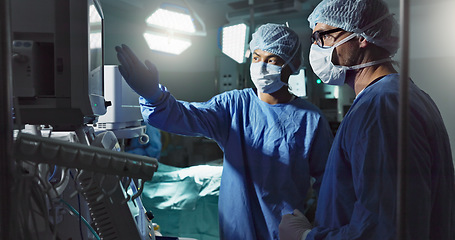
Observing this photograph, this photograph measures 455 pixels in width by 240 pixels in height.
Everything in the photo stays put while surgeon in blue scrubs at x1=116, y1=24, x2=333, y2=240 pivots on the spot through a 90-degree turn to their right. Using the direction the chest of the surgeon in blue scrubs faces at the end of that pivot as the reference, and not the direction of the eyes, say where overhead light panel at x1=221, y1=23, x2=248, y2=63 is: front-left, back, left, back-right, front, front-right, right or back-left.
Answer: front-right

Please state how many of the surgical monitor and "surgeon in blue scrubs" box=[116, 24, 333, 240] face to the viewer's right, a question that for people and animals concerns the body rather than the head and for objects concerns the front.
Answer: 1

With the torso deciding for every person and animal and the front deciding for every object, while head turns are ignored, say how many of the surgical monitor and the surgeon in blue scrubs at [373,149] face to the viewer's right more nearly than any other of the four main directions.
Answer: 1

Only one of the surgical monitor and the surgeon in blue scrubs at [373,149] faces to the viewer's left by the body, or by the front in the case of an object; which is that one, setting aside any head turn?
the surgeon in blue scrubs

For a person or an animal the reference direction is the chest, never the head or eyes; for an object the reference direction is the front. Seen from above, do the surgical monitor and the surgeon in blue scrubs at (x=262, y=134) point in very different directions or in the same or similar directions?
very different directions

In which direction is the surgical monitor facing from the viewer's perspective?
to the viewer's right

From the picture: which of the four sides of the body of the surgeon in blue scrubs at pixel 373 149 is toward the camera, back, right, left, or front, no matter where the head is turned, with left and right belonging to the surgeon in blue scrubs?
left

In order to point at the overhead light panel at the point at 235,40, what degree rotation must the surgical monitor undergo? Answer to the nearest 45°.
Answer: approximately 45° to its left

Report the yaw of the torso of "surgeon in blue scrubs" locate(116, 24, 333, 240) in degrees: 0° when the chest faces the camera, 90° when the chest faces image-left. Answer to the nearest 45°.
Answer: approximately 45°
